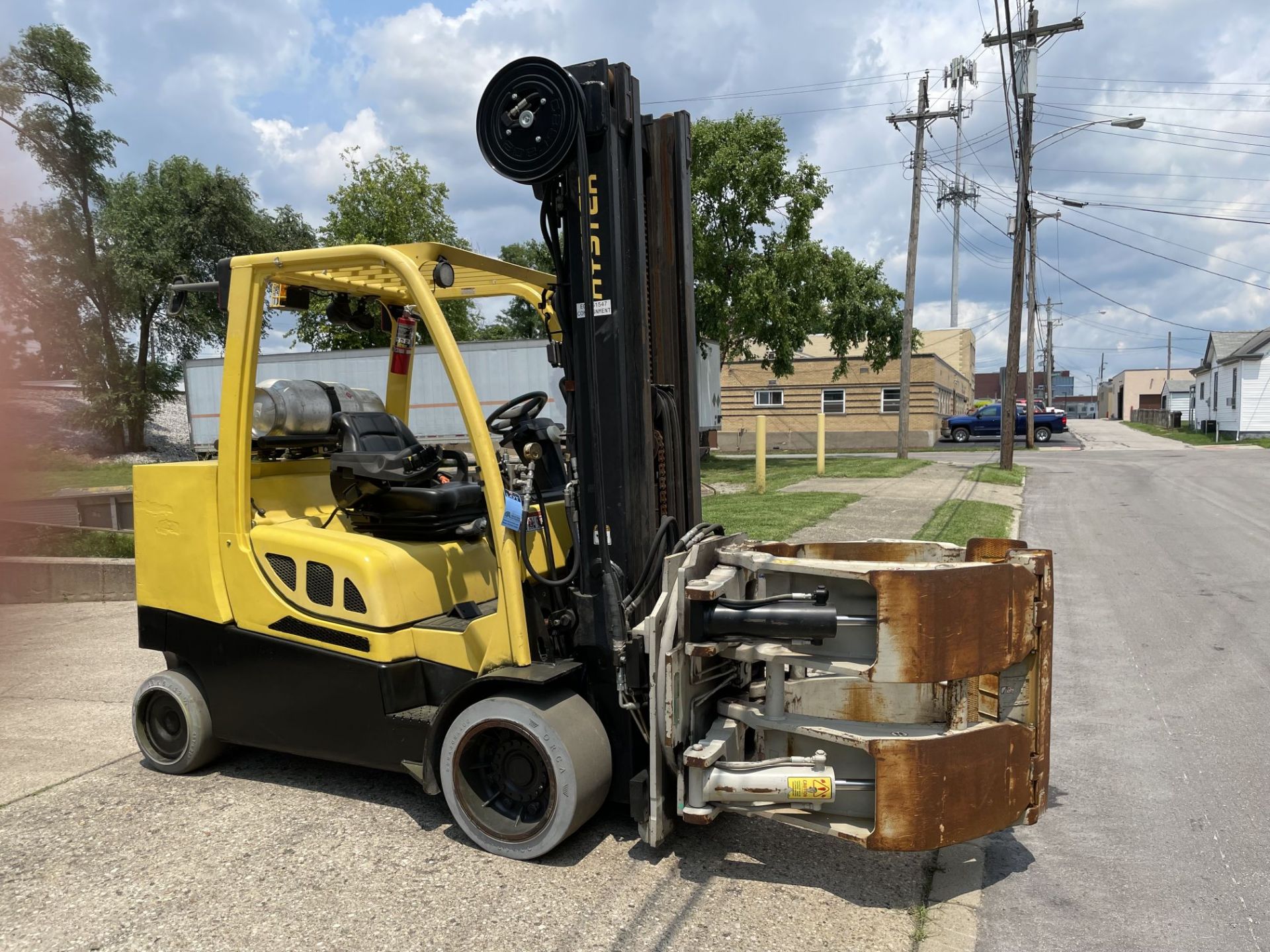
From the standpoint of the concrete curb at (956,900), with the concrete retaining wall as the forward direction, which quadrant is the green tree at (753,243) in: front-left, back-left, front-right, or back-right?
front-right

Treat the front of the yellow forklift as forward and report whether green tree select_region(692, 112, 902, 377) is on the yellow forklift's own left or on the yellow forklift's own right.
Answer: on the yellow forklift's own left

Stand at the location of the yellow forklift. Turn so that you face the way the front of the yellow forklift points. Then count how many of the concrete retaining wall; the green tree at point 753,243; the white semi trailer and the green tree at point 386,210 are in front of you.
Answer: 0

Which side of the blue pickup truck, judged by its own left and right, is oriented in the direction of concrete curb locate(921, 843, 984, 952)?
left

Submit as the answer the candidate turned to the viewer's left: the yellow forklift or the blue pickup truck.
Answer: the blue pickup truck

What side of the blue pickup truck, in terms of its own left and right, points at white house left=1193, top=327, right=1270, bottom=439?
back

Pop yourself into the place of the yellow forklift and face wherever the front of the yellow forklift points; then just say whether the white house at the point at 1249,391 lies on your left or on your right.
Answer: on your left

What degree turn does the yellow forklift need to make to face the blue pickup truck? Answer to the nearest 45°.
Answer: approximately 90° to its left

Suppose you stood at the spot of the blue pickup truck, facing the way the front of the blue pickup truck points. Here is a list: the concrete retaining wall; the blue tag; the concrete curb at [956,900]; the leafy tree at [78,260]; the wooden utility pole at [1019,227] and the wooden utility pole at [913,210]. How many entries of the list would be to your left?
6

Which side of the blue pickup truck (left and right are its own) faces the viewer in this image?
left

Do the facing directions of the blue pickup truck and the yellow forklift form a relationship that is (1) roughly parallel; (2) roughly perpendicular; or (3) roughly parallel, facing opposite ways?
roughly parallel, facing opposite ways

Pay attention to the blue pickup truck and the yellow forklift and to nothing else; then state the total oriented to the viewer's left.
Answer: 1

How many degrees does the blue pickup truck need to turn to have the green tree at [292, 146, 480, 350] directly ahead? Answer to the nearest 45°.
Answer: approximately 45° to its left
